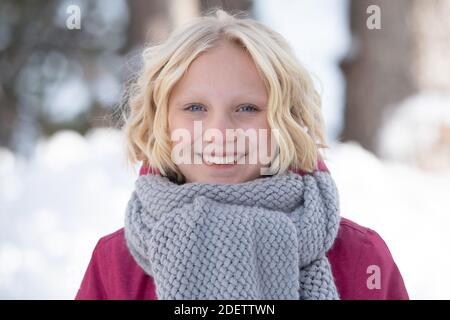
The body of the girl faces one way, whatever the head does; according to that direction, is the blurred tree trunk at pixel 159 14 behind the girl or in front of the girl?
behind

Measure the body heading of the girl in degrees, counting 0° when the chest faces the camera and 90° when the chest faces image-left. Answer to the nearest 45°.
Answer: approximately 0°

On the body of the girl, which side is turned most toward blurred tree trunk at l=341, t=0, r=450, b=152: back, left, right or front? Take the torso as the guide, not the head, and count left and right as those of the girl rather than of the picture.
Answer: back
